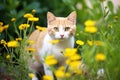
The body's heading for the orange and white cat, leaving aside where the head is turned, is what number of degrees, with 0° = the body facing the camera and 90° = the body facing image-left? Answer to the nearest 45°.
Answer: approximately 315°
